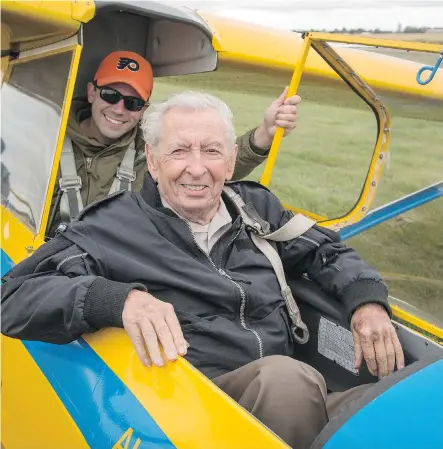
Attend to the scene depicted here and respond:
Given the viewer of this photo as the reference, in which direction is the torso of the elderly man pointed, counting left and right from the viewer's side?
facing the viewer and to the right of the viewer
